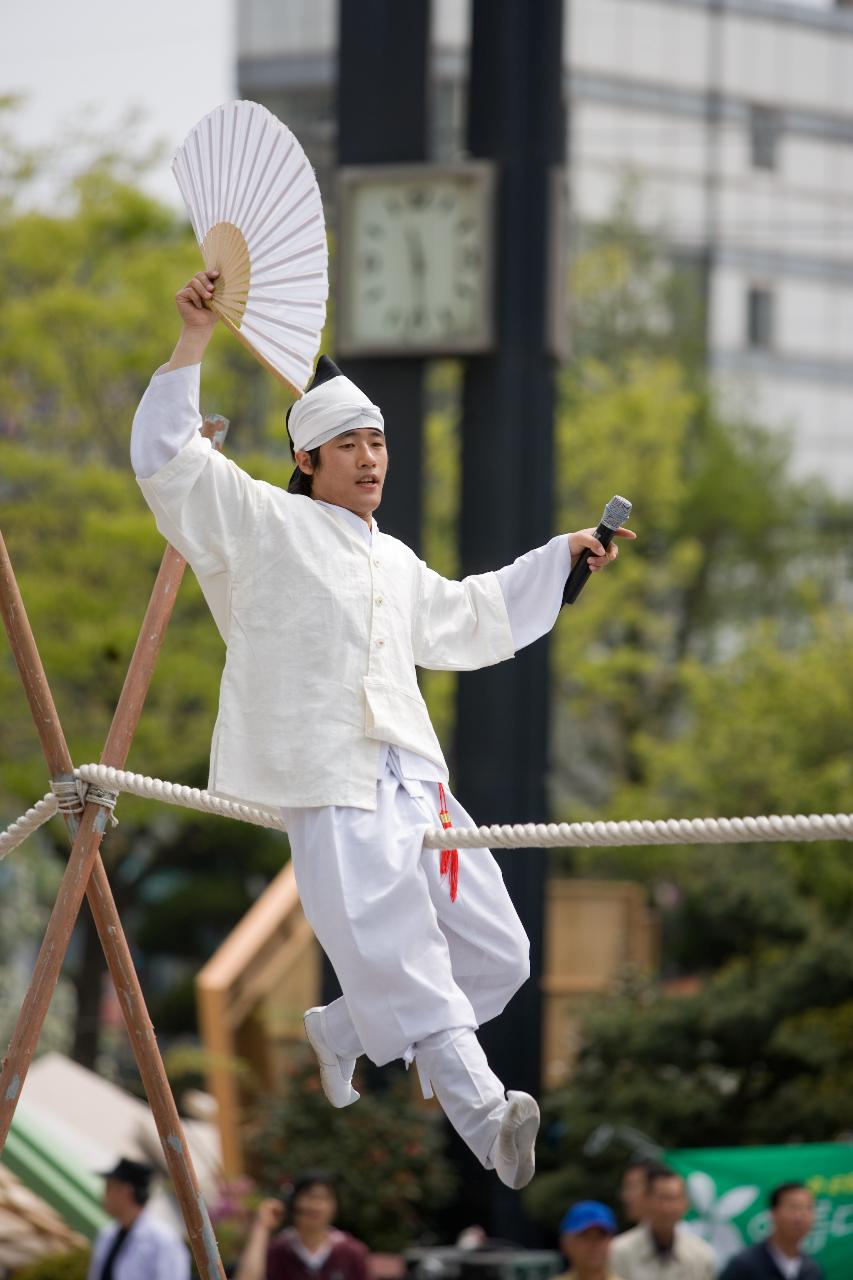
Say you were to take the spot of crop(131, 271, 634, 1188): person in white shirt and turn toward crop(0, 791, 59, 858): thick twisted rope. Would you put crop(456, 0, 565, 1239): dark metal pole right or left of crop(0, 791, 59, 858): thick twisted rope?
right

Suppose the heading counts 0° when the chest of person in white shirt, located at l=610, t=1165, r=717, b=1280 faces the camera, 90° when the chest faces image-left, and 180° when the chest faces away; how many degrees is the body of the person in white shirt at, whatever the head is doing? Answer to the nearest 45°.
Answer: approximately 0°

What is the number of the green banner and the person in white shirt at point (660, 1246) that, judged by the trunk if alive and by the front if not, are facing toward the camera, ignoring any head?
2

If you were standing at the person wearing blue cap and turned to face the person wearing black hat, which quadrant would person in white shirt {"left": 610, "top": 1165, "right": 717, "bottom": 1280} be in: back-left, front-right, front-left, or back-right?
back-right

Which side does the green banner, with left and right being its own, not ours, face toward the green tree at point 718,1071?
back
